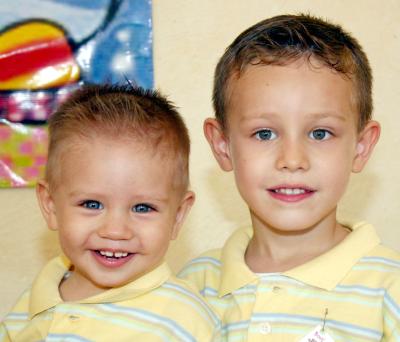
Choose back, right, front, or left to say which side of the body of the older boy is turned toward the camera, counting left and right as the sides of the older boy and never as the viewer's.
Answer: front

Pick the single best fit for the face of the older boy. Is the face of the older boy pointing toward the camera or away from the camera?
toward the camera
